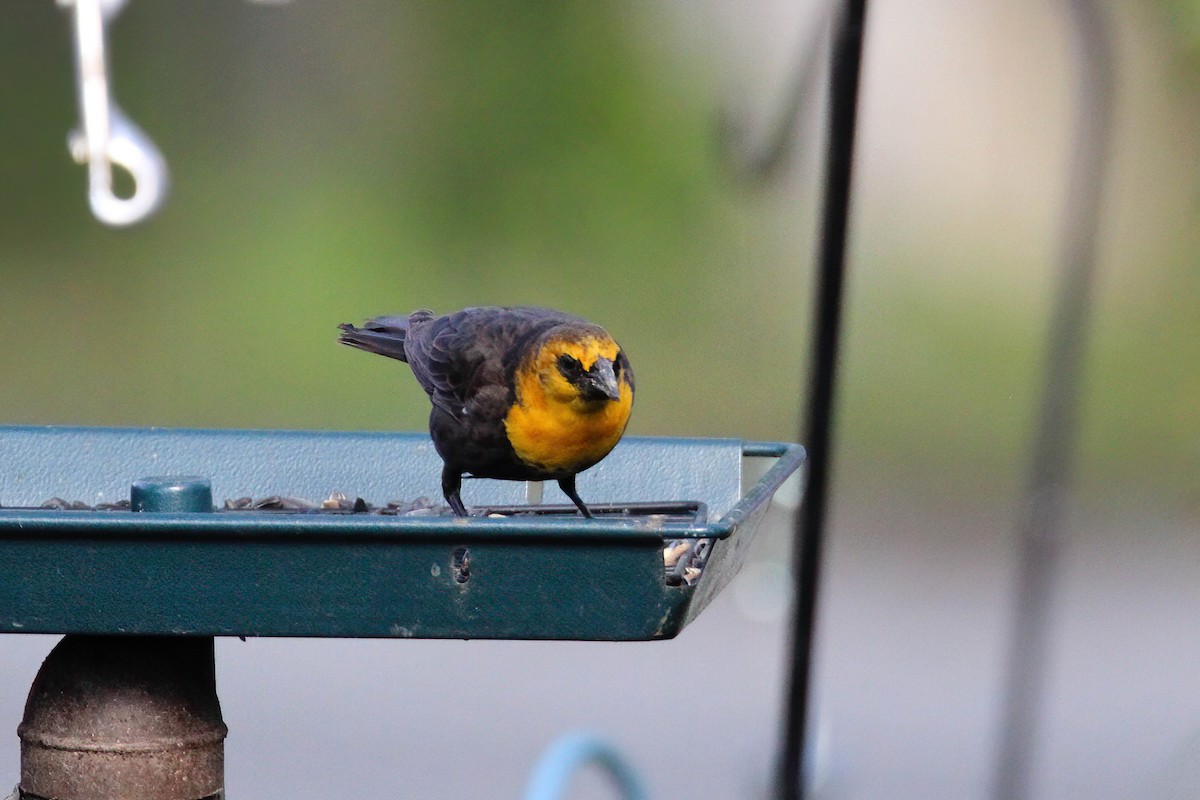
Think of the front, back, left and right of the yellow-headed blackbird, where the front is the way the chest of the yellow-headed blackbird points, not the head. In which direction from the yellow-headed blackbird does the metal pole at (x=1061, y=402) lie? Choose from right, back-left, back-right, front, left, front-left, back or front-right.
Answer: left

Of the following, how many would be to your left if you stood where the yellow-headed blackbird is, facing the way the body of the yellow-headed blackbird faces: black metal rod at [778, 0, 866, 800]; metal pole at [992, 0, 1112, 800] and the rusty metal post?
2

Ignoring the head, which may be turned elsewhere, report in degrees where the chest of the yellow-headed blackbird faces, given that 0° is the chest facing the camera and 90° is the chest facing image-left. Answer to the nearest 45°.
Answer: approximately 315°

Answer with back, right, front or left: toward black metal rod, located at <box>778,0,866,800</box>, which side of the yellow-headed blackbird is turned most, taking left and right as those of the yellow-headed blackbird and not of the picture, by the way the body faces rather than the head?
left

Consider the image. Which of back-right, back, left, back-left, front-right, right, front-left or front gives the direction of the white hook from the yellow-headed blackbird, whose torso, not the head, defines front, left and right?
back

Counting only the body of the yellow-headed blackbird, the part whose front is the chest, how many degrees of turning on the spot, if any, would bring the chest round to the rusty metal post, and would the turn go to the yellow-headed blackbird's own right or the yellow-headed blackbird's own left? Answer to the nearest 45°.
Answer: approximately 90° to the yellow-headed blackbird's own right
